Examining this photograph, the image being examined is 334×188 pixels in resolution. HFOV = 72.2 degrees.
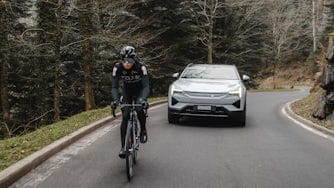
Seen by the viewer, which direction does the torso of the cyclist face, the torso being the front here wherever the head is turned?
toward the camera

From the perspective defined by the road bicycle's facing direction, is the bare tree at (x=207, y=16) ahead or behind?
behind

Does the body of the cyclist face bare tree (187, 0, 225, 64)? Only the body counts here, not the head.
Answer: no

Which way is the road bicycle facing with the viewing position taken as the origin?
facing the viewer

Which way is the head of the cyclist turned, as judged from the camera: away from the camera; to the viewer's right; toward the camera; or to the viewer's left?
toward the camera
